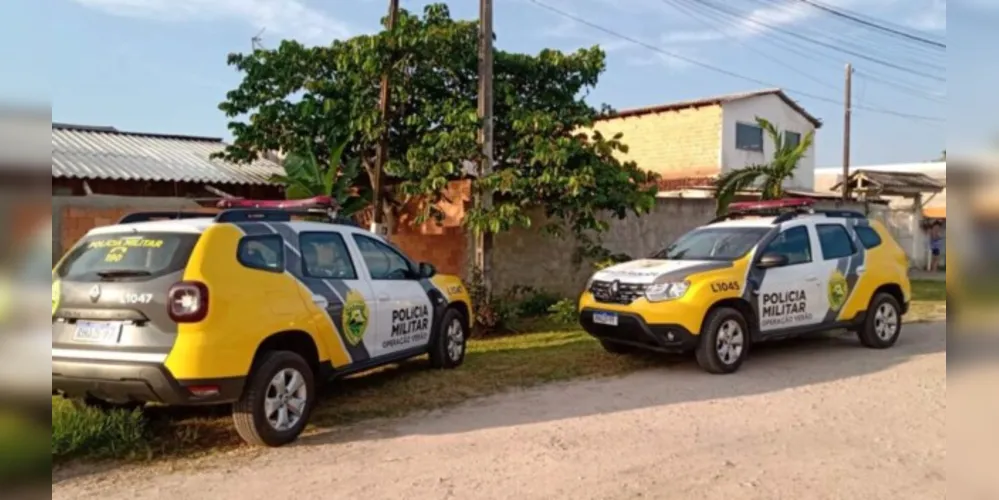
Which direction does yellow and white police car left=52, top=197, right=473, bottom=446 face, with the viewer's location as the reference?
facing away from the viewer and to the right of the viewer

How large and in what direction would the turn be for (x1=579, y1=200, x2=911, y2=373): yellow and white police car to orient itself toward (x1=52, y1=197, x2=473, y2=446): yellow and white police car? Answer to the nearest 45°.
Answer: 0° — it already faces it

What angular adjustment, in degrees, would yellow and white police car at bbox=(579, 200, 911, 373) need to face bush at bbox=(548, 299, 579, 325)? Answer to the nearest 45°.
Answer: approximately 90° to its right

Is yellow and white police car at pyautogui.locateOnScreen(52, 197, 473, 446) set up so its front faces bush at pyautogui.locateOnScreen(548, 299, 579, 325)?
yes

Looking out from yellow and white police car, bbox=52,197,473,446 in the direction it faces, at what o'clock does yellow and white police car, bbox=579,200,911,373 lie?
yellow and white police car, bbox=579,200,911,373 is roughly at 1 o'clock from yellow and white police car, bbox=52,197,473,446.

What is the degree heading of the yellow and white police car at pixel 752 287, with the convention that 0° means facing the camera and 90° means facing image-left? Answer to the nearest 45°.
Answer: approximately 45°

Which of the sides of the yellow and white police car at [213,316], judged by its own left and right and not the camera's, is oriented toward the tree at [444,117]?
front

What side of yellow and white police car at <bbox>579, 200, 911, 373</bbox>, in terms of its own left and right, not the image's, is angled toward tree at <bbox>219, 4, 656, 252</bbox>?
right

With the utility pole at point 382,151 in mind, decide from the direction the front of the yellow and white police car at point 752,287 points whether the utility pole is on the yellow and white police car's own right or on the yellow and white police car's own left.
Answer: on the yellow and white police car's own right

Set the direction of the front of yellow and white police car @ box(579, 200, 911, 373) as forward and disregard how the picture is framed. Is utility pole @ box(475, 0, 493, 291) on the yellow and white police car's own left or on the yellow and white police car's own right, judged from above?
on the yellow and white police car's own right

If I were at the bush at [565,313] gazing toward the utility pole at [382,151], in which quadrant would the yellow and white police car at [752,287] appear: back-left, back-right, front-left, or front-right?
back-left
